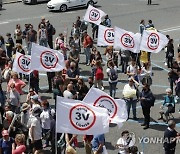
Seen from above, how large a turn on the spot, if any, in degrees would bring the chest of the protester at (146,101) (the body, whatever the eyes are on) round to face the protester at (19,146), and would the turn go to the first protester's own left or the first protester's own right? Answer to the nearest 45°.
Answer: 0° — they already face them

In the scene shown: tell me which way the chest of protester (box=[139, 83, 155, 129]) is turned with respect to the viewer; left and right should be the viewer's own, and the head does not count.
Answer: facing the viewer and to the left of the viewer

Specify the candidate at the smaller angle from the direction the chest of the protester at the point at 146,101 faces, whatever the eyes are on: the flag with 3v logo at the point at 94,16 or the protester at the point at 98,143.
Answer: the protester

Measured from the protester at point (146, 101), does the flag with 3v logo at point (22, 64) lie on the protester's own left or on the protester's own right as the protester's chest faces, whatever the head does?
on the protester's own right

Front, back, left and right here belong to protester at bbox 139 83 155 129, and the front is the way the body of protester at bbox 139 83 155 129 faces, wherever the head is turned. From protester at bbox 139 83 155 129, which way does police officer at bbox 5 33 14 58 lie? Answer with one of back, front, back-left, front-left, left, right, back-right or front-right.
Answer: right

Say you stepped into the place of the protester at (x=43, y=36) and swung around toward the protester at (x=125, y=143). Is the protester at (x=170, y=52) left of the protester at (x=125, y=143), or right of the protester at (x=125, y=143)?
left

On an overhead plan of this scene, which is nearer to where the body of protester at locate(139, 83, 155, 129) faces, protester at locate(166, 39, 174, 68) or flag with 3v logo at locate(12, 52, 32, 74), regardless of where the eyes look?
the flag with 3v logo

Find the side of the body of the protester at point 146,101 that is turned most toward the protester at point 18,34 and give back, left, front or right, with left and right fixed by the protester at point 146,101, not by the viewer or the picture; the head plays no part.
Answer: right

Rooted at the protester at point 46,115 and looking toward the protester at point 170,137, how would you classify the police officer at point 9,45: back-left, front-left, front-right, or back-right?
back-left

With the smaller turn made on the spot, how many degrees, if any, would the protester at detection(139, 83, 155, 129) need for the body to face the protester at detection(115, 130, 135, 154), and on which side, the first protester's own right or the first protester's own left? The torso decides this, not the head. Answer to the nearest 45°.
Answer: approximately 45° to the first protester's own left

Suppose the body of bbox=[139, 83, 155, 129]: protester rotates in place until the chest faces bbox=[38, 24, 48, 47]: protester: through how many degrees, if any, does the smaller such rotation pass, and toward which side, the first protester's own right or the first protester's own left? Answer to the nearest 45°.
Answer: approximately 90° to the first protester's own right
